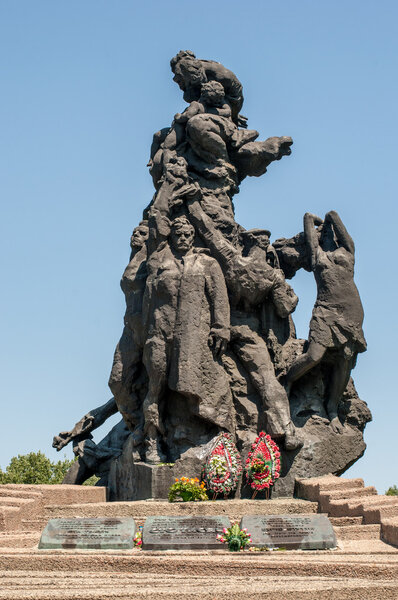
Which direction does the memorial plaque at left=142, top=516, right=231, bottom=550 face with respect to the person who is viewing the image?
facing the viewer

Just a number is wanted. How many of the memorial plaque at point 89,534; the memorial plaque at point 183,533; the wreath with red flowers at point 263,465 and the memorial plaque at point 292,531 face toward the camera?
4

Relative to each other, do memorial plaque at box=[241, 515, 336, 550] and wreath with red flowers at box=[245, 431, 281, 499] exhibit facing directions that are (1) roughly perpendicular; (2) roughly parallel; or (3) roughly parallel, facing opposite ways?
roughly parallel

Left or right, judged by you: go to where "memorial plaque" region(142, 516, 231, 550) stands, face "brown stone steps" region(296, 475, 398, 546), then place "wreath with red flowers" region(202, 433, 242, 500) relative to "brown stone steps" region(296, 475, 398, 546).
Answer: left

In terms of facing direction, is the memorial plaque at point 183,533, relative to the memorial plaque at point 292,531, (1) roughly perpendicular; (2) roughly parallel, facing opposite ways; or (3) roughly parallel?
roughly parallel

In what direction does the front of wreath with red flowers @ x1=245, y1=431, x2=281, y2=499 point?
toward the camera

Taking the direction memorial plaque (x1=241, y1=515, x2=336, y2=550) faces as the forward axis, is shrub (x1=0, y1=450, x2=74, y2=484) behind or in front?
behind

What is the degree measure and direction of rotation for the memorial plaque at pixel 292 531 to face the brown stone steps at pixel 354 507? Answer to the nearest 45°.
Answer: approximately 135° to its left

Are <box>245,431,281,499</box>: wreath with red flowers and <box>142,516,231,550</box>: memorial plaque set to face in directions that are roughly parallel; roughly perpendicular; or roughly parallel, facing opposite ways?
roughly parallel

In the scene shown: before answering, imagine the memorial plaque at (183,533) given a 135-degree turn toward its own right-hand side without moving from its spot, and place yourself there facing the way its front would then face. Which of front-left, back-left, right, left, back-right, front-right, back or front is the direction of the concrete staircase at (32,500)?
front

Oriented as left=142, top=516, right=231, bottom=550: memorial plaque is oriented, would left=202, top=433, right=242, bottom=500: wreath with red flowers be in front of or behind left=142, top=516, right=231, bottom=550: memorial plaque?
behind

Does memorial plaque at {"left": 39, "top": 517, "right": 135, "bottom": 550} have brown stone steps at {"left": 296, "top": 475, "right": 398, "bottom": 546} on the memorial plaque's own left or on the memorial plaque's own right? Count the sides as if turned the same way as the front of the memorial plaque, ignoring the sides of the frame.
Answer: on the memorial plaque's own left

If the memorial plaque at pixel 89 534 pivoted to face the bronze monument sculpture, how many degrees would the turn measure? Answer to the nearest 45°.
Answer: approximately 135° to its left

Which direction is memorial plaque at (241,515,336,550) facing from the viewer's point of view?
toward the camera
